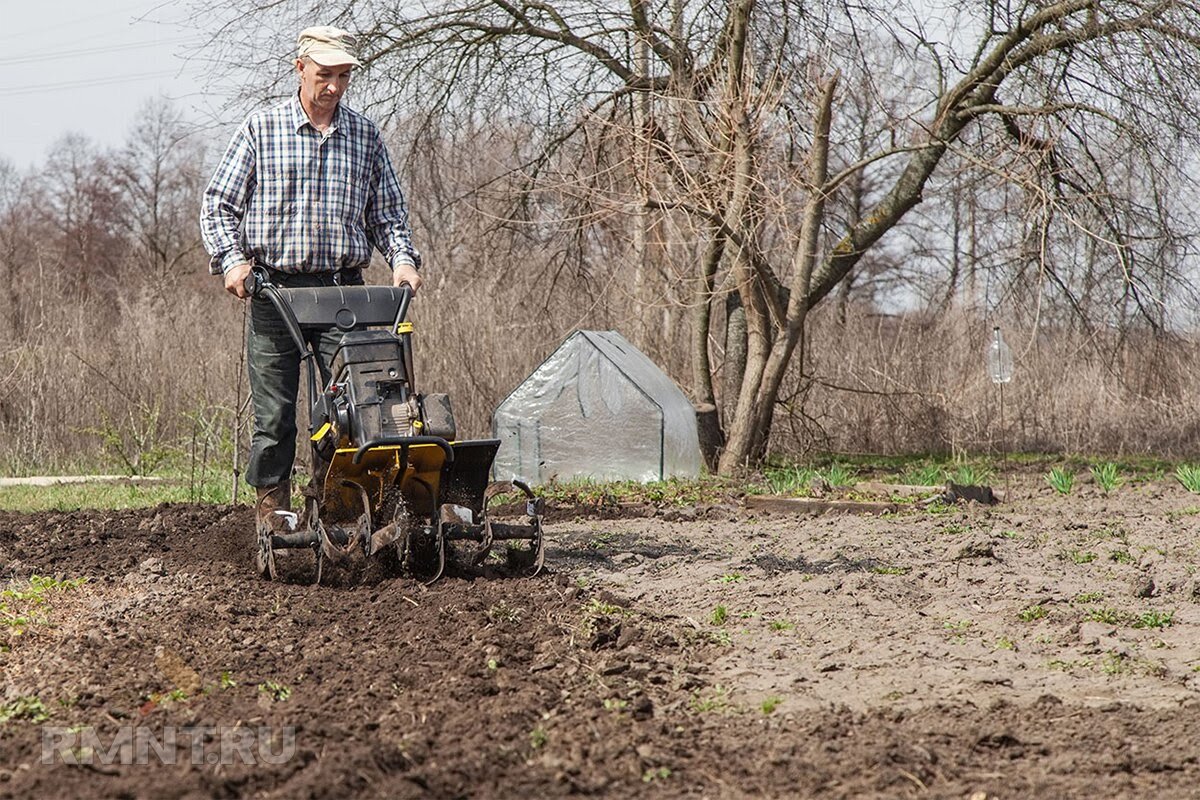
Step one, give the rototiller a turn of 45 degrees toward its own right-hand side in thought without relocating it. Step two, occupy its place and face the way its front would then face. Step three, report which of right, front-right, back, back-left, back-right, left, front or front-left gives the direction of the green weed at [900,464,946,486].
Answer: back

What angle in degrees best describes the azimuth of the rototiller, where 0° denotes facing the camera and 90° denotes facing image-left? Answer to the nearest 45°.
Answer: approximately 0°

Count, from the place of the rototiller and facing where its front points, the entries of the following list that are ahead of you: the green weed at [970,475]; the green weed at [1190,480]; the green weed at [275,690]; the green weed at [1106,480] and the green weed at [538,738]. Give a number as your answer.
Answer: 2

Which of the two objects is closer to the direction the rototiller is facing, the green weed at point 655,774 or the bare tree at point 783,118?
the green weed

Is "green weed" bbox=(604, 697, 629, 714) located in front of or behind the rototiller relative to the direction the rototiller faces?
in front

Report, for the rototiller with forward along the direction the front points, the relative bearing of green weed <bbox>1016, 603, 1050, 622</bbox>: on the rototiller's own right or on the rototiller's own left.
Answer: on the rototiller's own left

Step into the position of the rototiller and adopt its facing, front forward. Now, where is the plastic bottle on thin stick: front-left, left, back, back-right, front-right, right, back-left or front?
back-left

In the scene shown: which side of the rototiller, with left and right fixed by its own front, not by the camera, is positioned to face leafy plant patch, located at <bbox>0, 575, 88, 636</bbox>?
right

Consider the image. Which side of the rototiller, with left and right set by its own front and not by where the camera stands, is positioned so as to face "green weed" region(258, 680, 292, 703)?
front

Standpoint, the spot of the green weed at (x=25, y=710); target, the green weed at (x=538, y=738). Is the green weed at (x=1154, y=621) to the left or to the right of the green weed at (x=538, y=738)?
left

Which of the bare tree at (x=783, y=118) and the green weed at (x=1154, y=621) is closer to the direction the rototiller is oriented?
the green weed

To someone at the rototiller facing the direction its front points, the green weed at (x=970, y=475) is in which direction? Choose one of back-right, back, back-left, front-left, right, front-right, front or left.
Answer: back-left
